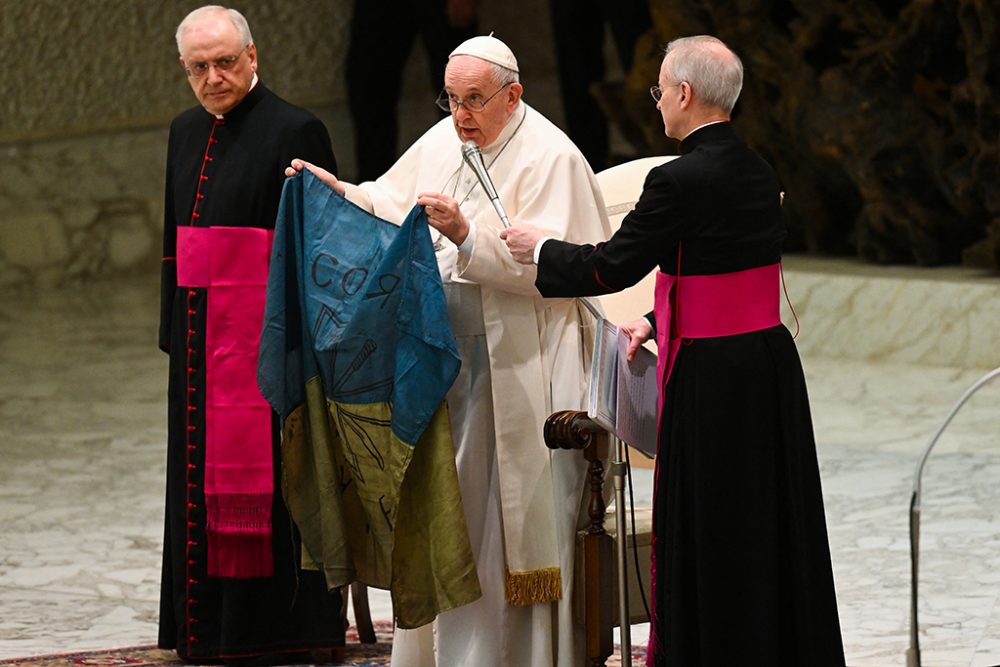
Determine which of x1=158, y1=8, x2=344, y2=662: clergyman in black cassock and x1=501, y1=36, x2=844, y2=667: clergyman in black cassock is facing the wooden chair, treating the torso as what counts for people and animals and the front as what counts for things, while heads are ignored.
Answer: x1=501, y1=36, x2=844, y2=667: clergyman in black cassock

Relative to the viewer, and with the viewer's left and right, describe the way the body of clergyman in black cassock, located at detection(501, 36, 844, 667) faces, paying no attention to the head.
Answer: facing away from the viewer and to the left of the viewer

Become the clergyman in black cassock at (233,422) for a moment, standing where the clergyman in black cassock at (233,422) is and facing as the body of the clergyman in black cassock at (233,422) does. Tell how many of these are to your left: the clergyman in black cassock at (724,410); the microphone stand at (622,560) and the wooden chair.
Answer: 3

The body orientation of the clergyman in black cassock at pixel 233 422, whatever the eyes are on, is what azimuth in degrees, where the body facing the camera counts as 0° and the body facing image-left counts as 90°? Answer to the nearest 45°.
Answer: approximately 45°

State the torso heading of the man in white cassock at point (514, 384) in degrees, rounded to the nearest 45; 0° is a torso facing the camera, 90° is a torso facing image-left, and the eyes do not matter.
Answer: approximately 45°

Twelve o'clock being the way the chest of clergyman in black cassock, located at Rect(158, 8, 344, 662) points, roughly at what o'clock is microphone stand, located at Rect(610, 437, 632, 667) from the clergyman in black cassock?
The microphone stand is roughly at 9 o'clock from the clergyman in black cassock.
